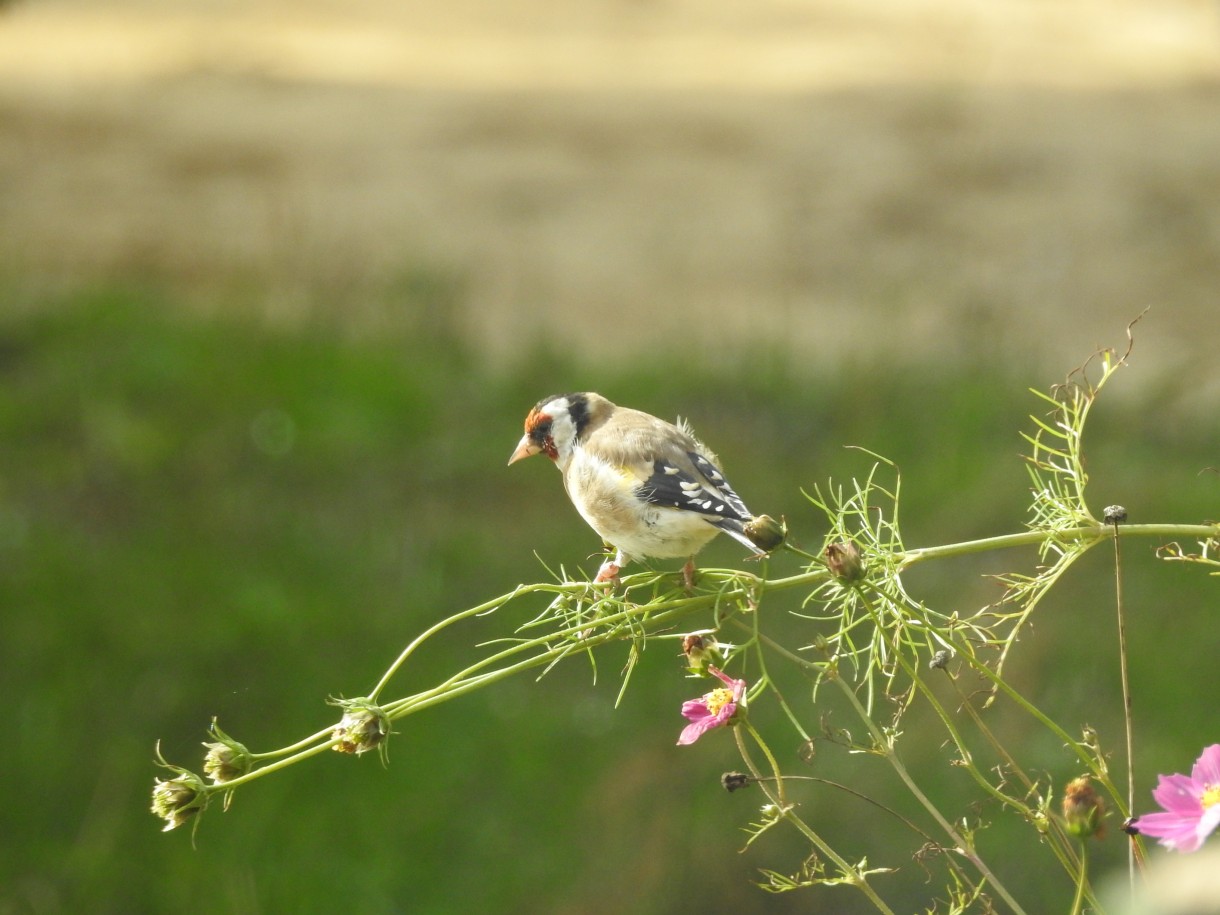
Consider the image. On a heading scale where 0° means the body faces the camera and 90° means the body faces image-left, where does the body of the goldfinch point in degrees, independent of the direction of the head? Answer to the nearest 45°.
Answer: approximately 90°

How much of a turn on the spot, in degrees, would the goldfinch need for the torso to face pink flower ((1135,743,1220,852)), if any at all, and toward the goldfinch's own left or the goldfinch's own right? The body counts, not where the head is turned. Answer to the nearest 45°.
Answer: approximately 90° to the goldfinch's own left

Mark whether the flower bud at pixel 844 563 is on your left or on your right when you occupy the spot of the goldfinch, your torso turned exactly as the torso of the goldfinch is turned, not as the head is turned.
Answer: on your left

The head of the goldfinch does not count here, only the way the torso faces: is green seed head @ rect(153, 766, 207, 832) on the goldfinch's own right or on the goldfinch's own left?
on the goldfinch's own right

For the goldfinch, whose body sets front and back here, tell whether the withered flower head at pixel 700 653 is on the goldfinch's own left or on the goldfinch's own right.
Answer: on the goldfinch's own left
